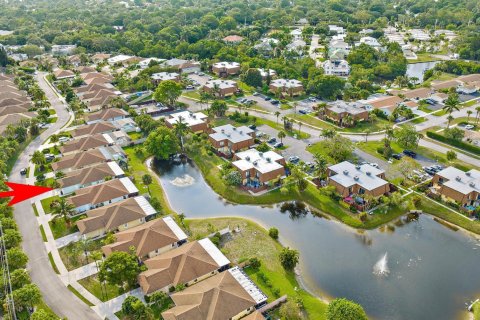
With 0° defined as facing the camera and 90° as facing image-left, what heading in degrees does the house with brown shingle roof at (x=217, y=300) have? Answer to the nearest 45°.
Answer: approximately 45°
